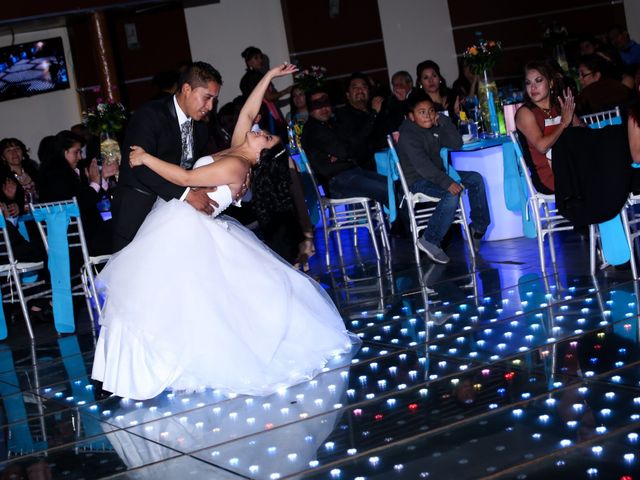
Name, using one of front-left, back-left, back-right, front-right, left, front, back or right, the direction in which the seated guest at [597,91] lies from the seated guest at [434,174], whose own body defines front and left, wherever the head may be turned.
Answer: left

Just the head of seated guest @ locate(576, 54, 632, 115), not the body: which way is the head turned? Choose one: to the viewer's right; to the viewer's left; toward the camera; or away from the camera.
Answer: to the viewer's left

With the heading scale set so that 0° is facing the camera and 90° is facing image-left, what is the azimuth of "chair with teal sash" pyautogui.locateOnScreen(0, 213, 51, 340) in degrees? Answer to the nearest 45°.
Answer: approximately 225°

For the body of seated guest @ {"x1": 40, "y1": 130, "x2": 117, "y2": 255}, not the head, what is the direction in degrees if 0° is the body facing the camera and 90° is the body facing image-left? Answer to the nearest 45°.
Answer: approximately 270°

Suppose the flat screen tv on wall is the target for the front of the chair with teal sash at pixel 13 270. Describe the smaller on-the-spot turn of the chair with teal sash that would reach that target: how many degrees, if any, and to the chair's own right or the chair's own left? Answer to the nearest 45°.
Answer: approximately 45° to the chair's own left

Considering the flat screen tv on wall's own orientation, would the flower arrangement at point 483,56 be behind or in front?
in front

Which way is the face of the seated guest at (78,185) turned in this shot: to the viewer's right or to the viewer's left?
to the viewer's right

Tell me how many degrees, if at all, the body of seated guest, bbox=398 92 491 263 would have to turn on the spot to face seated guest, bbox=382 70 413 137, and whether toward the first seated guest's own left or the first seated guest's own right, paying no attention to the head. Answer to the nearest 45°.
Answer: approximately 135° to the first seated guest's own left

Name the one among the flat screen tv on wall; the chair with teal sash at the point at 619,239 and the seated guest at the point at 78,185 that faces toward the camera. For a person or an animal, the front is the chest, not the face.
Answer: the flat screen tv on wall

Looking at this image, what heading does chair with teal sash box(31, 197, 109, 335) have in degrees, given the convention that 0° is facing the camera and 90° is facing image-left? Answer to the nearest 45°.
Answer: approximately 225°

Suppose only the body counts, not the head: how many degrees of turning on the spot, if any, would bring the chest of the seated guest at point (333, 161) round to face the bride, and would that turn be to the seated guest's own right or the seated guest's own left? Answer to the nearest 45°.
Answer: approximately 45° to the seated guest's own right

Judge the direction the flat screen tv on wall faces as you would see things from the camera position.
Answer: facing the viewer
